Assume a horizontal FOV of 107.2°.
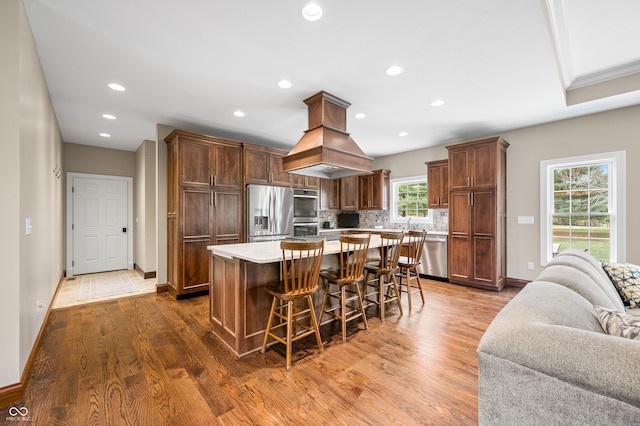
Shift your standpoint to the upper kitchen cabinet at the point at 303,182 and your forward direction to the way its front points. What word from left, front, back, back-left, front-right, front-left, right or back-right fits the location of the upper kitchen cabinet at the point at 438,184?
front-left

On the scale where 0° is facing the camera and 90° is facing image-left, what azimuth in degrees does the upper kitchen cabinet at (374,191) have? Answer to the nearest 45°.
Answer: approximately 45°

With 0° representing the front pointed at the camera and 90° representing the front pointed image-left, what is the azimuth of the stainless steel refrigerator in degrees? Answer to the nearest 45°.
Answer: approximately 315°

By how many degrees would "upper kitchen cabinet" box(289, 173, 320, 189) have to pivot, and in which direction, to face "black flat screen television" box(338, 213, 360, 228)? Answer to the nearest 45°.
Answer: approximately 90° to its left

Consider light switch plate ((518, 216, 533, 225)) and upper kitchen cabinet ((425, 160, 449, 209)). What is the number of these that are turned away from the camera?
0

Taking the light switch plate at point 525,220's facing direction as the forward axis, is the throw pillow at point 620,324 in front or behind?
in front

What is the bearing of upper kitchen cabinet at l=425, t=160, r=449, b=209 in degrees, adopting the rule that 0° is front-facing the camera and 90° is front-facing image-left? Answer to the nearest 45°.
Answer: approximately 45°

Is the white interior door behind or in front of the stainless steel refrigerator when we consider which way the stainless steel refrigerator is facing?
behind

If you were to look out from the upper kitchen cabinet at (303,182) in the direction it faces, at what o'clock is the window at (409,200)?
The window is roughly at 10 o'clock from the upper kitchen cabinet.

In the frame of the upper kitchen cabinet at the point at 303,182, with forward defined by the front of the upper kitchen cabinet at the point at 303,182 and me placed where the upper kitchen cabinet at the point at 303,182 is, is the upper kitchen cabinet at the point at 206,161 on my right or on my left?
on my right
